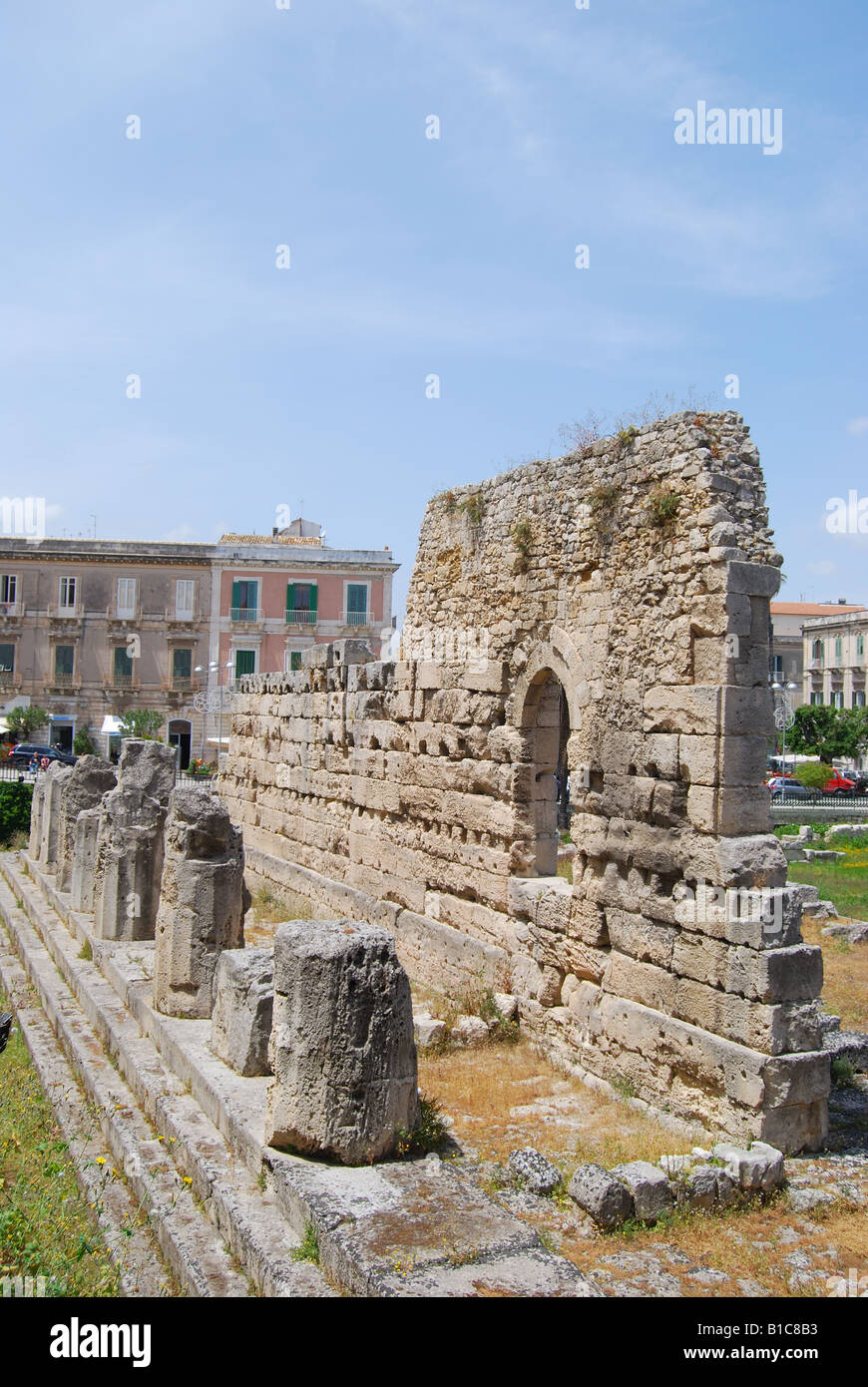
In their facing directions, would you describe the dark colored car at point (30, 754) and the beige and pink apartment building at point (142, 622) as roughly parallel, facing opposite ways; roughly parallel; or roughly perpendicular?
roughly perpendicular

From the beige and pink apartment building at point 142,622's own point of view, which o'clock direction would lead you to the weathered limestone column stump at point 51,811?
The weathered limestone column stump is roughly at 12 o'clock from the beige and pink apartment building.

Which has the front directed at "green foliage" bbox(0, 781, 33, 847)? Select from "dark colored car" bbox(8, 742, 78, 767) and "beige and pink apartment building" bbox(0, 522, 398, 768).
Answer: the beige and pink apartment building

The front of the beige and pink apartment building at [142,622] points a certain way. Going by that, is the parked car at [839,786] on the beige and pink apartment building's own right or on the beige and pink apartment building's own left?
on the beige and pink apartment building's own left

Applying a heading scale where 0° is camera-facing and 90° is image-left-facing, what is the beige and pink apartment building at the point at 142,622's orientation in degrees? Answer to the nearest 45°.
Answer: approximately 0°
